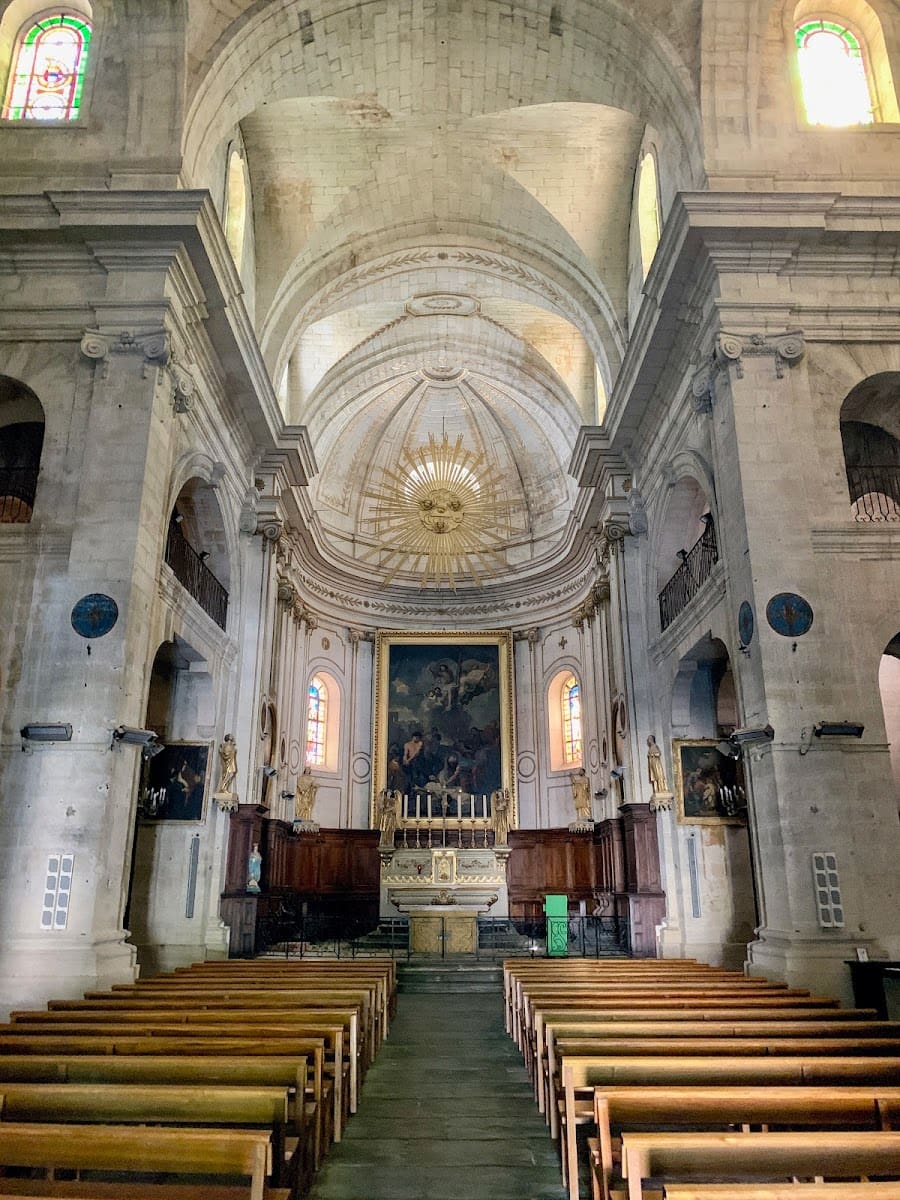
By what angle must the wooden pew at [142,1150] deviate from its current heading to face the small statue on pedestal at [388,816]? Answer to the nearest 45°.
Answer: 0° — it already faces it

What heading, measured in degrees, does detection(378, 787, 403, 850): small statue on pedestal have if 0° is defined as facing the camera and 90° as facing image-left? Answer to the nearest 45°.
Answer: approximately 0°

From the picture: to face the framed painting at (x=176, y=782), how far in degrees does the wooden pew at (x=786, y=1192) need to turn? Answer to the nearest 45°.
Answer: approximately 45° to its left

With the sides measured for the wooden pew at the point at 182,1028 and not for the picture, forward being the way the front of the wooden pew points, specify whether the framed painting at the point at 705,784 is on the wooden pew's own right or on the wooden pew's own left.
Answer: on the wooden pew's own right

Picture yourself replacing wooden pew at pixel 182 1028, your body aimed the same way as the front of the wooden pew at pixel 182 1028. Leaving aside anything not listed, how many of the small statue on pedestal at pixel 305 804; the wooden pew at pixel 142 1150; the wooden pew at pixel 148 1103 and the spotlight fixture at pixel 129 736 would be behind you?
2

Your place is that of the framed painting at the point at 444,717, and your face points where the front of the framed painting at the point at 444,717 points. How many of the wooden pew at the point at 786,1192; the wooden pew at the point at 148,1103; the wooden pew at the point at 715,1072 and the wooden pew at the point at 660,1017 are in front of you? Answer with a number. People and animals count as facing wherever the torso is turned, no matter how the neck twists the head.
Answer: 4

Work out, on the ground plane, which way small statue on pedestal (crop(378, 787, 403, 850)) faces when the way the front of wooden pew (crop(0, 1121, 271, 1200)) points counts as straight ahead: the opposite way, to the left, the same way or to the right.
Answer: the opposite way

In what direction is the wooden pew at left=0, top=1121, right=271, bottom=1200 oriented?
away from the camera

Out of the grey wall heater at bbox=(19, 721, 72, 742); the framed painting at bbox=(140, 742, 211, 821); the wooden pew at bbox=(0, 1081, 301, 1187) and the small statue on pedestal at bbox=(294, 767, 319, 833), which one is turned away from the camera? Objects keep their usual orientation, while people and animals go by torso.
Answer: the wooden pew

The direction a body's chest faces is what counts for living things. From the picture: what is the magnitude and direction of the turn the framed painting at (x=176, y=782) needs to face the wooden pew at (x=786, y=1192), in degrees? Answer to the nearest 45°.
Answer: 0° — it already faces it

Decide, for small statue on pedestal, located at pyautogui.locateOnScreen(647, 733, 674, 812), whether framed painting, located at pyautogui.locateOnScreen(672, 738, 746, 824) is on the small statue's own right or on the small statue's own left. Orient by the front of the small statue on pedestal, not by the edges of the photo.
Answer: on the small statue's own left

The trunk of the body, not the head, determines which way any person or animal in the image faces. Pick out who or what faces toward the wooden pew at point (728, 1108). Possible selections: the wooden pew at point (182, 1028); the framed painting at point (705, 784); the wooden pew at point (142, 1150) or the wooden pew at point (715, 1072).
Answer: the framed painting

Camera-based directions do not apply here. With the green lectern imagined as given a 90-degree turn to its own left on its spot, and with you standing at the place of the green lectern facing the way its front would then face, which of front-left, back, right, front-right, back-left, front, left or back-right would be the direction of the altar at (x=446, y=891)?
back

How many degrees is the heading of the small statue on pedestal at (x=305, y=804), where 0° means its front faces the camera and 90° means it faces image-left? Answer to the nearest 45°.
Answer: approximately 315°

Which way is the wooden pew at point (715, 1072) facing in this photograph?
away from the camera

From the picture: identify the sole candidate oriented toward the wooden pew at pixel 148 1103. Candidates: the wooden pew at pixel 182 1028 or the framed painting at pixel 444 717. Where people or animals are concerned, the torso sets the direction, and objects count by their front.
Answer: the framed painting
